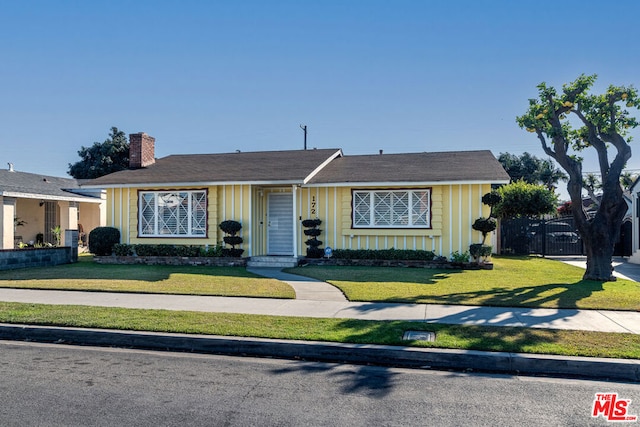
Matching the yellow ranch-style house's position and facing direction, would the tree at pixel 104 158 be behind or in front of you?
behind

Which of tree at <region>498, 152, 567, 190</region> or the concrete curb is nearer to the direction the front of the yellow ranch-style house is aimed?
the concrete curb

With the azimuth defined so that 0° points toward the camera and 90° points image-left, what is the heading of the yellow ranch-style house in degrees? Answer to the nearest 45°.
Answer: approximately 0°

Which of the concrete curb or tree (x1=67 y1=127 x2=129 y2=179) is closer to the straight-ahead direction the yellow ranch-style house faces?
the concrete curb

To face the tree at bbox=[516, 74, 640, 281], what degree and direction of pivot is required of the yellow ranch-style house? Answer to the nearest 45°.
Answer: approximately 45° to its left

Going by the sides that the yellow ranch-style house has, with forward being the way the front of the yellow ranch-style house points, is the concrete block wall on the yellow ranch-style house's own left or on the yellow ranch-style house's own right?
on the yellow ranch-style house's own right

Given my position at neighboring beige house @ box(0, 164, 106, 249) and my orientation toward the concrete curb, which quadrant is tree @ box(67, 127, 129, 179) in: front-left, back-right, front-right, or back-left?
back-left

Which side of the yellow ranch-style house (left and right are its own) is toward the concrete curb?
front
